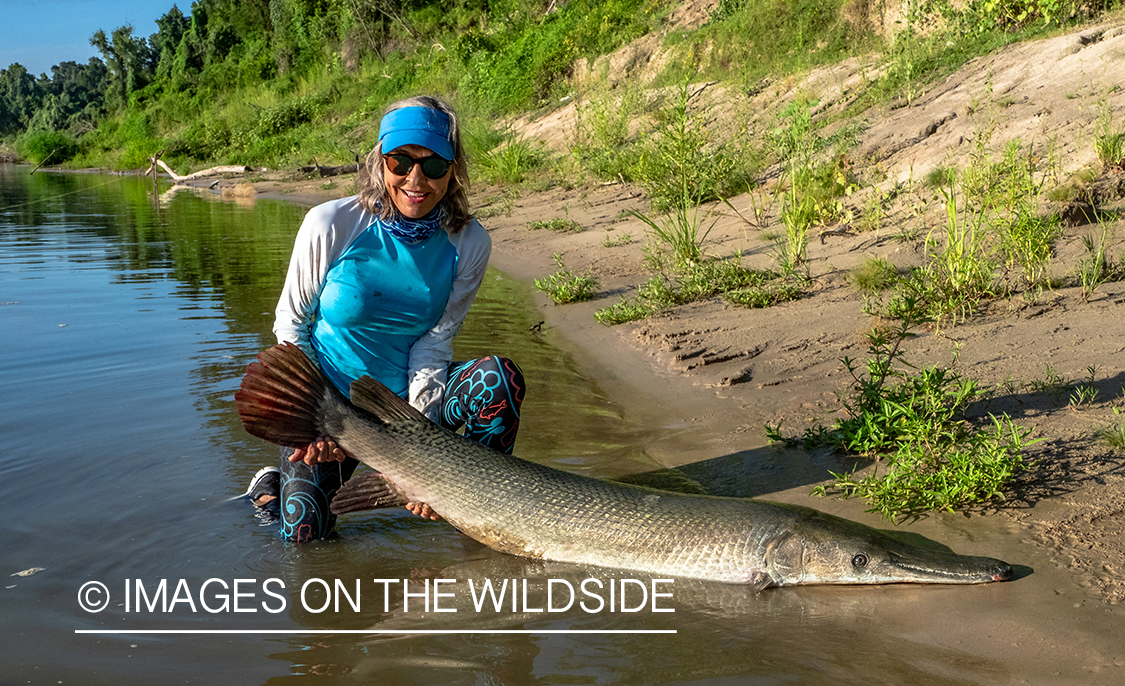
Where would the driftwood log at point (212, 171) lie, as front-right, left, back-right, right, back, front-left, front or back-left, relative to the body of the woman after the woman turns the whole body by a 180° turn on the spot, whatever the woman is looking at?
front

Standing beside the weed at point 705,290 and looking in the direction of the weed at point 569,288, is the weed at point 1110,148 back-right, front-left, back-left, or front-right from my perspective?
back-right

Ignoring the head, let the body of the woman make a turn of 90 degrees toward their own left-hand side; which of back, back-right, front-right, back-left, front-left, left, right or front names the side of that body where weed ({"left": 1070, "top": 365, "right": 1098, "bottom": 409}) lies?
front

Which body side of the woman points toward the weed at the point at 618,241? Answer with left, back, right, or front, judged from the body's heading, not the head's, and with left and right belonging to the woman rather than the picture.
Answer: back

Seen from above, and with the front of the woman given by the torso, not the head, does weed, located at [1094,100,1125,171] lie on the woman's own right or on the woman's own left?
on the woman's own left

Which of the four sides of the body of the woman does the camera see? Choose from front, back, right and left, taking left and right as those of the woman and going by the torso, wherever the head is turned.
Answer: front

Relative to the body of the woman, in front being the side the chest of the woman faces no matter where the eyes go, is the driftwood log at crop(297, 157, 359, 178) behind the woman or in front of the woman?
behind

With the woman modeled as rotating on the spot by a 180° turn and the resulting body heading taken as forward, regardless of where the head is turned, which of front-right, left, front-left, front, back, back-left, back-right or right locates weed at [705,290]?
front-right

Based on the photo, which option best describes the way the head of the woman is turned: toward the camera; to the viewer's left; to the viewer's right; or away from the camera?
toward the camera

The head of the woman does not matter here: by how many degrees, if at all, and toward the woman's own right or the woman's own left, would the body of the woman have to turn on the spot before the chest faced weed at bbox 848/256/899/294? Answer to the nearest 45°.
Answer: approximately 135° to the woman's own left

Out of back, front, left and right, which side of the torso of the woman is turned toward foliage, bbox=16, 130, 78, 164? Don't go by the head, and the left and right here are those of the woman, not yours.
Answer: back

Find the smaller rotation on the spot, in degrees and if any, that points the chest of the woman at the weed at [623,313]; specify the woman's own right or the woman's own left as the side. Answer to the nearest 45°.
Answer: approximately 135° to the woman's own left

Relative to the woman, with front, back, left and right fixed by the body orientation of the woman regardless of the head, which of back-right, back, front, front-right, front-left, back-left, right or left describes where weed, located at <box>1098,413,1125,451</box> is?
left

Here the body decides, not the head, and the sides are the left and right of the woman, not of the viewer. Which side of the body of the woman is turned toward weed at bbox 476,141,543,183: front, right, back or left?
back

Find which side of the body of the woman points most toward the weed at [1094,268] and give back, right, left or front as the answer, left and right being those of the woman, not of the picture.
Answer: left

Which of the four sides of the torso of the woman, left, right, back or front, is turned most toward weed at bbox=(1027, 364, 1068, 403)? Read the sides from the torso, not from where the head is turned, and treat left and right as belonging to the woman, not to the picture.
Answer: left

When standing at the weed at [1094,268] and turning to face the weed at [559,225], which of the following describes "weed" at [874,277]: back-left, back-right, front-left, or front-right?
front-left
